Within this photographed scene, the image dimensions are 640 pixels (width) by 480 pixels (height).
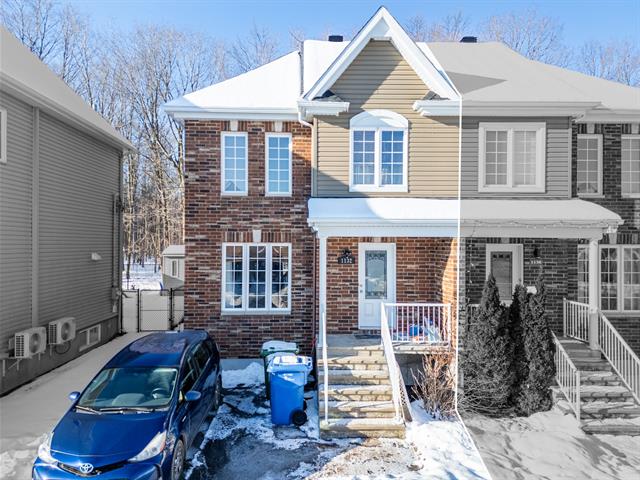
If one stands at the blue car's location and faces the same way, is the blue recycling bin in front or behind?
behind

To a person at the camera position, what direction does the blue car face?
facing the viewer and to the left of the viewer

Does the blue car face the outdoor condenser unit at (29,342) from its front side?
no

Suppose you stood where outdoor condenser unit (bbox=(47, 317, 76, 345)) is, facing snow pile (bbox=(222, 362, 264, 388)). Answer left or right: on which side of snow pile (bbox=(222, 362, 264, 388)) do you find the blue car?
right

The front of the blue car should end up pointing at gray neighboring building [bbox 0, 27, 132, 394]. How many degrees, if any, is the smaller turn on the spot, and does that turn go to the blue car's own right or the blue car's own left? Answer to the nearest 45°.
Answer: approximately 135° to the blue car's own right

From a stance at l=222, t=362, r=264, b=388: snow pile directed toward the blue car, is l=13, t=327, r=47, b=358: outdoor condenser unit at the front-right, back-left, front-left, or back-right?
front-right

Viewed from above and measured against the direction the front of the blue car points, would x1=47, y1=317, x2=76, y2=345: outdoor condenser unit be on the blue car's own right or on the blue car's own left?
on the blue car's own right

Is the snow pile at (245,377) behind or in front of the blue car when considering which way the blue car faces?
behind
